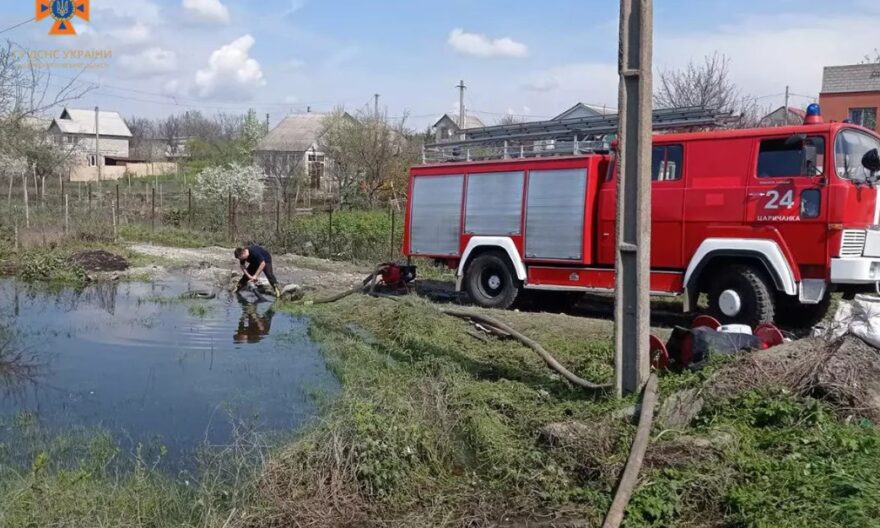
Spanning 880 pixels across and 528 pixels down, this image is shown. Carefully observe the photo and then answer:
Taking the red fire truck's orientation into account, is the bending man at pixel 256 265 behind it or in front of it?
behind

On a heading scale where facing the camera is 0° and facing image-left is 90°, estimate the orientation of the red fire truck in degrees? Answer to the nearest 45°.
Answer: approximately 315°

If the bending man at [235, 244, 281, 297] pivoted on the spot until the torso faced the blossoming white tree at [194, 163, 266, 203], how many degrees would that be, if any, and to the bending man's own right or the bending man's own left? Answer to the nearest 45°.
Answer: approximately 135° to the bending man's own right

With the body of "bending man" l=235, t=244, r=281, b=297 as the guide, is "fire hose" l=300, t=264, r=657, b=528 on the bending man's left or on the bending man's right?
on the bending man's left

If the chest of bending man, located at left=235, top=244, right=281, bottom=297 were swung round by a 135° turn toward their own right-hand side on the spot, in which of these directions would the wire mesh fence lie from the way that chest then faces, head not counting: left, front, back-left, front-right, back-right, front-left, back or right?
front

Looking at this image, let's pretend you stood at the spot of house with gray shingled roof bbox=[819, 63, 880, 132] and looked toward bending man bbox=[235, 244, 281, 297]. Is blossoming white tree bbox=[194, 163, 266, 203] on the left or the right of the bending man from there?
right

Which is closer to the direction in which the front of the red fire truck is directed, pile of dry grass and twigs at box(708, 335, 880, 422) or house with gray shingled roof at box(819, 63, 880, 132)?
the pile of dry grass and twigs

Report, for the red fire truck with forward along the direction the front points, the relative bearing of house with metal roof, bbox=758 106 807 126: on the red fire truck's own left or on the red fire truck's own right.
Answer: on the red fire truck's own left

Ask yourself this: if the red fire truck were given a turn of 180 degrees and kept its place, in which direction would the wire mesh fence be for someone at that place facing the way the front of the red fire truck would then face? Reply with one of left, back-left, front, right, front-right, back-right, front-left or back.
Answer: front

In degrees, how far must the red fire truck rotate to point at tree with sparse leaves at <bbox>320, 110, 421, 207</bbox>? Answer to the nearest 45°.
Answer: approximately 180°

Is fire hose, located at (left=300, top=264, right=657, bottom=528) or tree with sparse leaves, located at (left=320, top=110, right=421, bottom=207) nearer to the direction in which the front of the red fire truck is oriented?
the fire hose

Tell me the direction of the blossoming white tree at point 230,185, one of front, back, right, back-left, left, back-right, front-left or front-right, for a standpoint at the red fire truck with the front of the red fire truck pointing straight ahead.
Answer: back

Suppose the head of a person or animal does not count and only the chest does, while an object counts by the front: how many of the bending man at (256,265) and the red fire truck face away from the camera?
0
